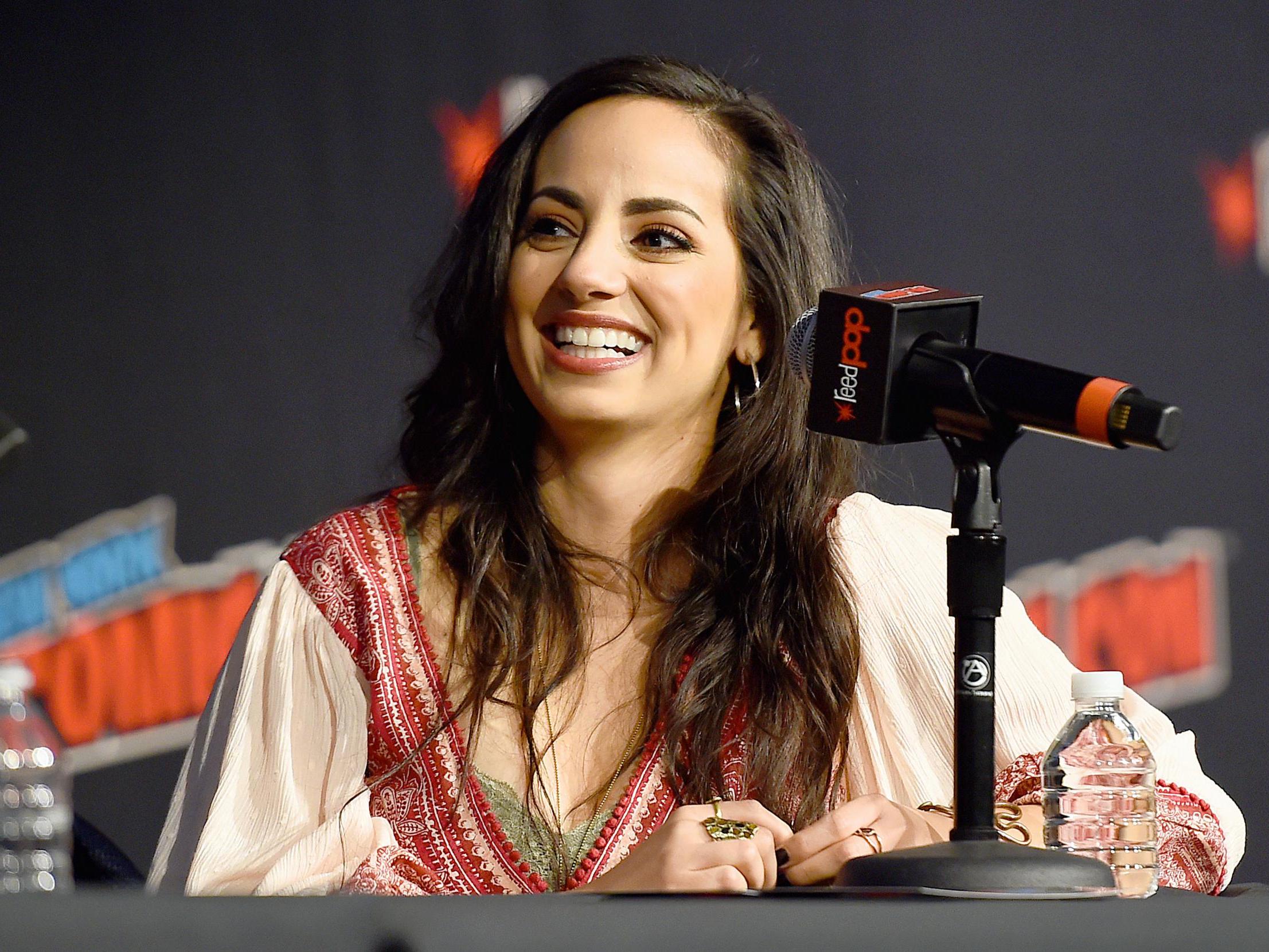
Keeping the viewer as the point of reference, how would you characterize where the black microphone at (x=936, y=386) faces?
facing away from the viewer and to the left of the viewer
